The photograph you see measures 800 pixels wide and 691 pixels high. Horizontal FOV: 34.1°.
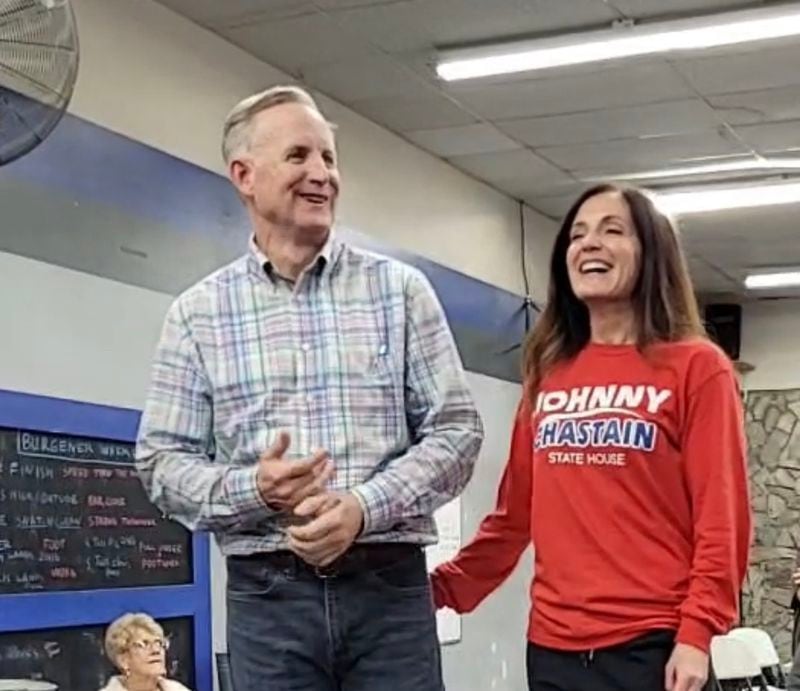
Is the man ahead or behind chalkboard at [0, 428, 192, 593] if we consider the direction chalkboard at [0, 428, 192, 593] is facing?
ahead

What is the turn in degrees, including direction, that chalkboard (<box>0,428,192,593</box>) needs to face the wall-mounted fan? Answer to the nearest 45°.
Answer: approximately 45° to its right

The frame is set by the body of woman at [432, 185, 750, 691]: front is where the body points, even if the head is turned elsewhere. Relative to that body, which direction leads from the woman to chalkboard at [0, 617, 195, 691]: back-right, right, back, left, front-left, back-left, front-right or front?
right

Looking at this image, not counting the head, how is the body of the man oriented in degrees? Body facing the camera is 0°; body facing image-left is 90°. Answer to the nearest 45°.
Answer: approximately 0°

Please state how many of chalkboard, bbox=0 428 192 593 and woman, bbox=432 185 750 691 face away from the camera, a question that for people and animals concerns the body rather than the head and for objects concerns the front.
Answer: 0

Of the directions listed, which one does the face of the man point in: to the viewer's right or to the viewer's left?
to the viewer's right

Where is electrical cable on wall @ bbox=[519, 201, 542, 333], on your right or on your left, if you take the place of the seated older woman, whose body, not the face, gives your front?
on your left

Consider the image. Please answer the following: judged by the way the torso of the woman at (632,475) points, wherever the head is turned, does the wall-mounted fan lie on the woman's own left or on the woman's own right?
on the woman's own right

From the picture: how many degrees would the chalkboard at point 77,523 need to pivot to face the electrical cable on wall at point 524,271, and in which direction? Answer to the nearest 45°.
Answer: approximately 90° to its left

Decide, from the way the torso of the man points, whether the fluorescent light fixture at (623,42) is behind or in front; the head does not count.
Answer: behind

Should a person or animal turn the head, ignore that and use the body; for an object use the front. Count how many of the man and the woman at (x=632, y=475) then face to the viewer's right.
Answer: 0
